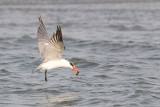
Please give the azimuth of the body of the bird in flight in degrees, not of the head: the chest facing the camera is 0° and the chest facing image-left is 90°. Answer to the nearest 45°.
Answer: approximately 270°
